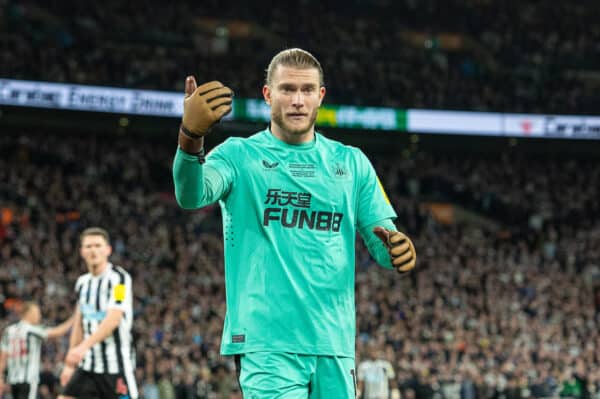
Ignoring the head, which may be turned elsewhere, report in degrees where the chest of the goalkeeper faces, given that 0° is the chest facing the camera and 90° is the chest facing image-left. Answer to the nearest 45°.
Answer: approximately 0°
